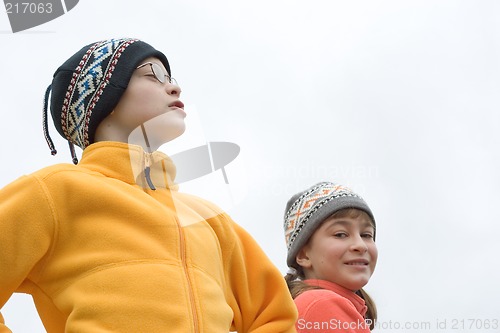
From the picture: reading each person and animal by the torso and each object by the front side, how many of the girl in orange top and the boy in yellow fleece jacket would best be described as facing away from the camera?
0

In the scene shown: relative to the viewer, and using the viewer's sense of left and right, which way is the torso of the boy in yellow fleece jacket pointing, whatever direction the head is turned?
facing the viewer and to the right of the viewer

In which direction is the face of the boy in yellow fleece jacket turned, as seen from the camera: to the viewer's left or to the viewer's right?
to the viewer's right

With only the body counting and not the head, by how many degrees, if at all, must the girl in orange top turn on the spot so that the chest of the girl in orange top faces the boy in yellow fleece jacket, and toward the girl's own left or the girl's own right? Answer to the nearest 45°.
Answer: approximately 90° to the girl's own right

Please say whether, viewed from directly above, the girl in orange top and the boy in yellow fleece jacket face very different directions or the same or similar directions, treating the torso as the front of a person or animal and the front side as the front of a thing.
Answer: same or similar directions

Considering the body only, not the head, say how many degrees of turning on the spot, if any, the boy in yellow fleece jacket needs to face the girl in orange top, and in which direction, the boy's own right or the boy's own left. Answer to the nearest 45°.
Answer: approximately 90° to the boy's own left
